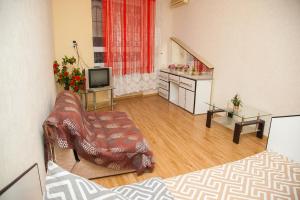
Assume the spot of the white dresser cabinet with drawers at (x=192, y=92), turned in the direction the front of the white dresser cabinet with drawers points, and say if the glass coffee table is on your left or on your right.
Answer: on your left

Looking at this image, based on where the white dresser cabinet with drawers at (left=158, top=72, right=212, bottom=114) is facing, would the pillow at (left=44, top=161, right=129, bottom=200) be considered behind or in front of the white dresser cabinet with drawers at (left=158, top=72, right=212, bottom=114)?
in front

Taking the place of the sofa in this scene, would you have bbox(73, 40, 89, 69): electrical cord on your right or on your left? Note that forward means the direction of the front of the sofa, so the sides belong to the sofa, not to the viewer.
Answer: on your left

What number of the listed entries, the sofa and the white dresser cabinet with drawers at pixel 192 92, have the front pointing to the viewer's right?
1

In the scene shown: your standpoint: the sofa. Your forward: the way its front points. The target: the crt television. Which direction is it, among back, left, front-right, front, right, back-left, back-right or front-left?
left

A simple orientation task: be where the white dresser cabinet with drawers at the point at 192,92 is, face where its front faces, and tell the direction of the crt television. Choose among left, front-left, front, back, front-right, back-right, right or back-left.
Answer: front-right

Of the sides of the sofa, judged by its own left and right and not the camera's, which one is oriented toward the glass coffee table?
front

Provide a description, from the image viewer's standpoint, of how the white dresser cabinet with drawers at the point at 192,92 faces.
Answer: facing the viewer and to the left of the viewer

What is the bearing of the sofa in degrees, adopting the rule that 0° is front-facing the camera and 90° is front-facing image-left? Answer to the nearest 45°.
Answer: approximately 270°
